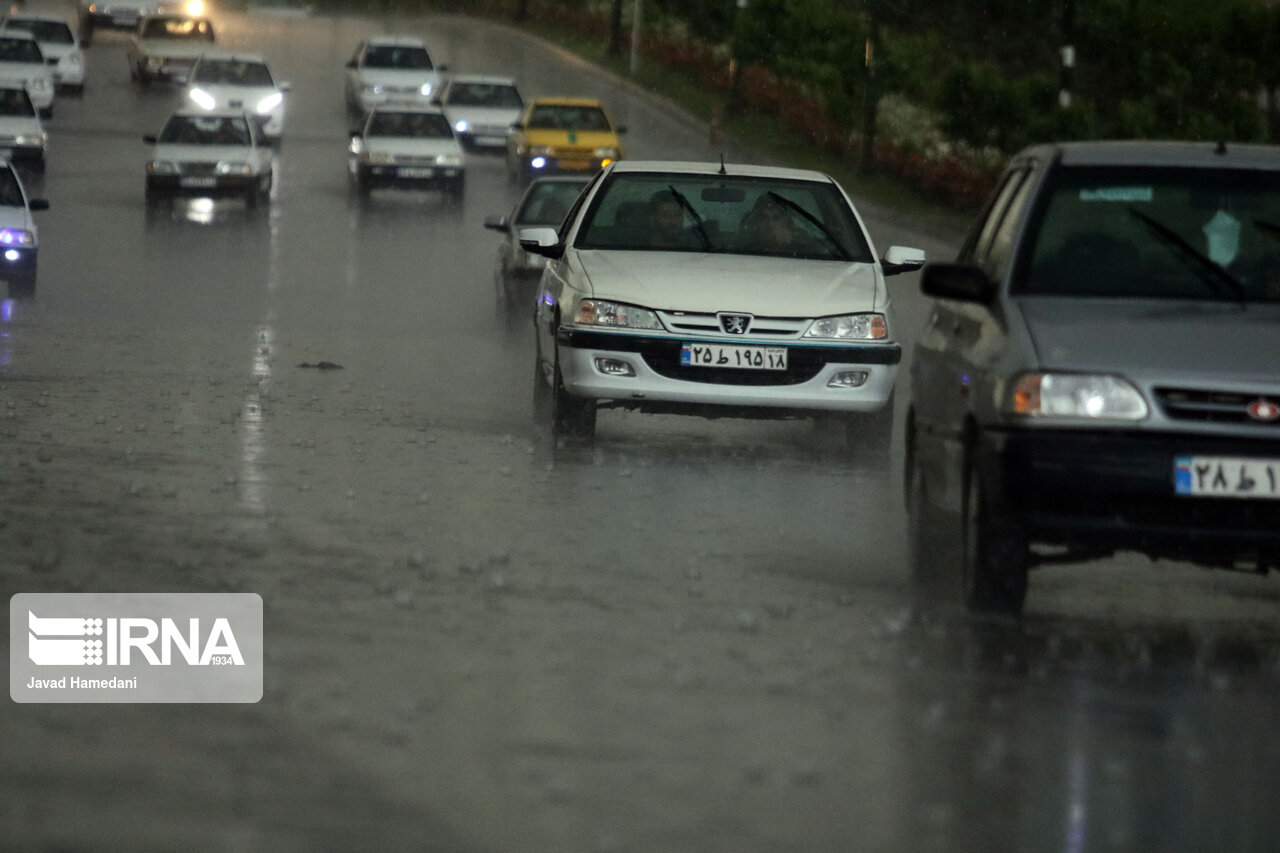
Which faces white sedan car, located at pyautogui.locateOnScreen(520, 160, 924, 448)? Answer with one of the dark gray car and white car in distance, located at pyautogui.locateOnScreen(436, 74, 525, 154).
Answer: the white car in distance

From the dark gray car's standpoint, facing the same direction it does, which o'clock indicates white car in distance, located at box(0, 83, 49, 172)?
The white car in distance is roughly at 5 o'clock from the dark gray car.

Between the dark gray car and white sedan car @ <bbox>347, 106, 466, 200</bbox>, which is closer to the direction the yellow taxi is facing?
the dark gray car

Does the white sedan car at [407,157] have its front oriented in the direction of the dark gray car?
yes

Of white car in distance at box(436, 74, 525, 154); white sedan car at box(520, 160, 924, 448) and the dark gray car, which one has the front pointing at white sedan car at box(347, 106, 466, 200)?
the white car in distance

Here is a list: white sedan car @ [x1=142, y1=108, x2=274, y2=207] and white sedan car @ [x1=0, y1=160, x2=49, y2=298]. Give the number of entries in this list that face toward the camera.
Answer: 2

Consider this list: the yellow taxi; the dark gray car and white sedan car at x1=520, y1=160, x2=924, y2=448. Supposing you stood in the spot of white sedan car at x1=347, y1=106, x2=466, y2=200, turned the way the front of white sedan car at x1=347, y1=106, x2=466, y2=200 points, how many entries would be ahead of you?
2

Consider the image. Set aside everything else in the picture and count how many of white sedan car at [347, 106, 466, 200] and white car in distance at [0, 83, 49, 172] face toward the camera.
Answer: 2

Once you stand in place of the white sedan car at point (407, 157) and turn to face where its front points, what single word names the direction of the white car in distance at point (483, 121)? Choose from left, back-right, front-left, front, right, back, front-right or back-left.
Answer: back
